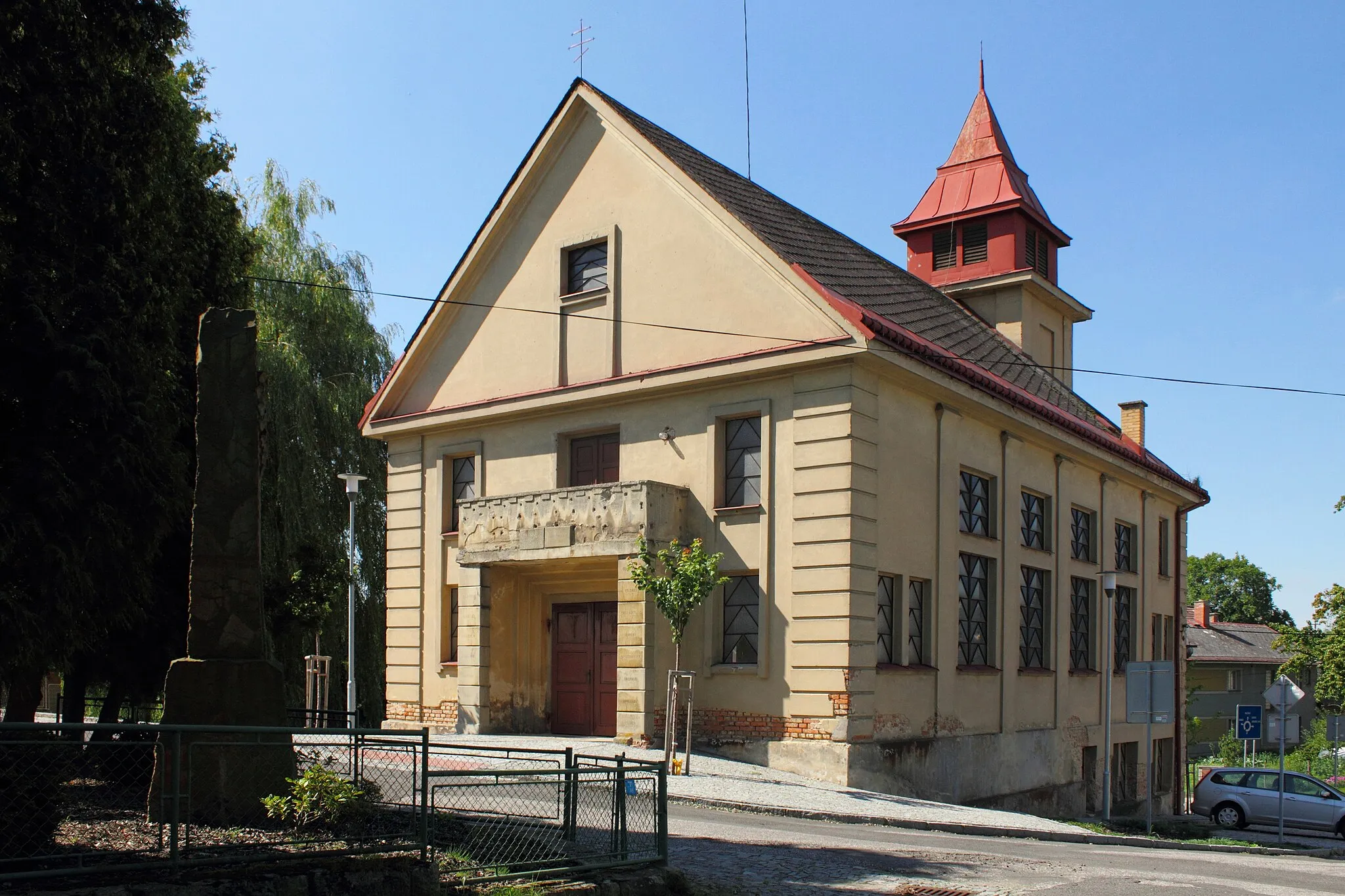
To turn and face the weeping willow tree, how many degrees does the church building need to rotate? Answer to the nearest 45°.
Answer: approximately 90° to its right

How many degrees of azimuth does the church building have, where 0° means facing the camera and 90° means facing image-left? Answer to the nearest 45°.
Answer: approximately 45°

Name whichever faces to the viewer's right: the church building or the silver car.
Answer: the silver car

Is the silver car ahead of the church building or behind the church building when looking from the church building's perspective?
behind

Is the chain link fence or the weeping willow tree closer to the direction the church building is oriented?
the chain link fence

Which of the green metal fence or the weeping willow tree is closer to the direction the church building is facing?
the green metal fence

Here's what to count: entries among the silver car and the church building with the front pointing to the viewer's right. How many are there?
1

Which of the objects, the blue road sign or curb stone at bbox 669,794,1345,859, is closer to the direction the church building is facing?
the curb stone

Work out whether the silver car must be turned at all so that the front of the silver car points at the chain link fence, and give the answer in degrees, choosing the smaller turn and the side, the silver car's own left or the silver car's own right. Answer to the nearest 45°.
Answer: approximately 90° to the silver car's own right

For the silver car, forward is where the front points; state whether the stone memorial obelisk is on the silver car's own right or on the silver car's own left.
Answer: on the silver car's own right

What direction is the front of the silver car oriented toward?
to the viewer's right
